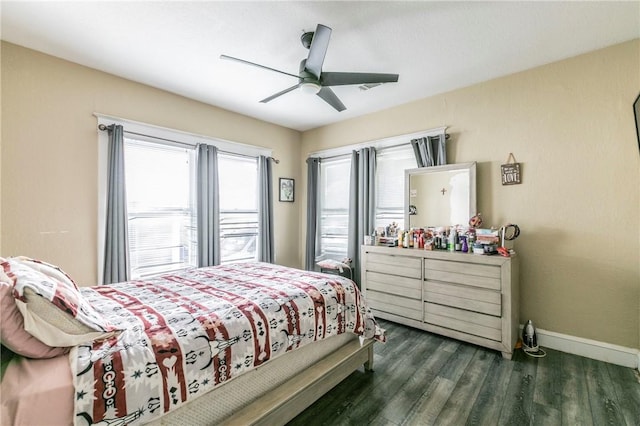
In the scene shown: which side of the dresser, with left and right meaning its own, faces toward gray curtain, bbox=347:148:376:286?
right

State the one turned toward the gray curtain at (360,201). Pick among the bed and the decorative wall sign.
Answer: the bed

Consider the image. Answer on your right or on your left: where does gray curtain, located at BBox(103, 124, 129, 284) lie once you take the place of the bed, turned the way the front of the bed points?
on your left

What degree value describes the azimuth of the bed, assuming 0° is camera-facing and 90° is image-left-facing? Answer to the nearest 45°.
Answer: approximately 225°

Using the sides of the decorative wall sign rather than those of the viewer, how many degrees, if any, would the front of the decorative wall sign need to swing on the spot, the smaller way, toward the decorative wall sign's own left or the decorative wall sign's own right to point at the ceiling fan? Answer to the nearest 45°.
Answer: approximately 45° to the decorative wall sign's own right

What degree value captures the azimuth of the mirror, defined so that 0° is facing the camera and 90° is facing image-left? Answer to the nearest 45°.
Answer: approximately 45°

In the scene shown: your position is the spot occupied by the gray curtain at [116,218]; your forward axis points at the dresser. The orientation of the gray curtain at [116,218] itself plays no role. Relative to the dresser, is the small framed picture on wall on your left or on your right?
left

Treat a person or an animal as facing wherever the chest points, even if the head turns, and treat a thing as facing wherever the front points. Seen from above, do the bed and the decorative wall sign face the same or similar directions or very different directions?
very different directions

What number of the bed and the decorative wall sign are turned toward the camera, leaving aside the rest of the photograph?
1
